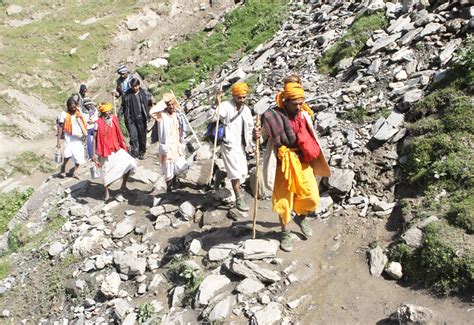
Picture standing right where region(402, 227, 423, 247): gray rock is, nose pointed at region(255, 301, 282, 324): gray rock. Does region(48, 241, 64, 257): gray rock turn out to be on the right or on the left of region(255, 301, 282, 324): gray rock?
right

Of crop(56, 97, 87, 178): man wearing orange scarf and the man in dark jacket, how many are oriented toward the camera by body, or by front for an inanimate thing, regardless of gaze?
2

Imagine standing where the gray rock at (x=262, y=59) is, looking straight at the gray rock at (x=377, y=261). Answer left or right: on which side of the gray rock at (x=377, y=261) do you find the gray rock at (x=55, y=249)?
right

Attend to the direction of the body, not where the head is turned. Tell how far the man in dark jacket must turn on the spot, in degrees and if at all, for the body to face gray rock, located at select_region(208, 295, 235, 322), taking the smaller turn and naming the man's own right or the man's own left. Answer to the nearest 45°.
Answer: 0° — they already face it

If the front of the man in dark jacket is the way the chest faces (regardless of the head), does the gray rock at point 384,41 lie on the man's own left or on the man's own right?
on the man's own left

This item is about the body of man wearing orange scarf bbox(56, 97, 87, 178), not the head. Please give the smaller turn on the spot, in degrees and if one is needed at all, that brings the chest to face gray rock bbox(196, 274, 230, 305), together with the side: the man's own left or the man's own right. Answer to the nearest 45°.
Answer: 0° — they already face it

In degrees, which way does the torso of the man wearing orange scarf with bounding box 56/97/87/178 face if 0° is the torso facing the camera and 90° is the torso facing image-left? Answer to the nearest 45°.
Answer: approximately 0°
